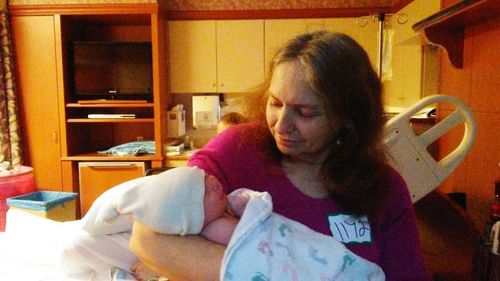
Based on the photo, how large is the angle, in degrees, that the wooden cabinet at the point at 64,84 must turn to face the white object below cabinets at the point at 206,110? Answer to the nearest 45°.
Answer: approximately 90° to its left

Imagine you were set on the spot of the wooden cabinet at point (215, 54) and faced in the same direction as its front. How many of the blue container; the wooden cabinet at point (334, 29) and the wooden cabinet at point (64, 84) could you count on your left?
1

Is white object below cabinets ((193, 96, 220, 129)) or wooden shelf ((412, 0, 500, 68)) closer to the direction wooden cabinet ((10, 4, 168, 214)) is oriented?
the wooden shelf

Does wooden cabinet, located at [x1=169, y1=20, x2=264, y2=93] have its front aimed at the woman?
yes

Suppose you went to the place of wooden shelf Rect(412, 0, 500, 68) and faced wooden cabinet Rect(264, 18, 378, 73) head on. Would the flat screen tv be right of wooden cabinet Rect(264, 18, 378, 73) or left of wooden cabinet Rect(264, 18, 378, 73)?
left

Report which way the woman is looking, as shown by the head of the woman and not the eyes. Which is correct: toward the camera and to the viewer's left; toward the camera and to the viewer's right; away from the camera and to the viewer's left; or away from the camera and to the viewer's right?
toward the camera and to the viewer's left

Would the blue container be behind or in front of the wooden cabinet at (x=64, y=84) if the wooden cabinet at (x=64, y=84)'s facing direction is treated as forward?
in front

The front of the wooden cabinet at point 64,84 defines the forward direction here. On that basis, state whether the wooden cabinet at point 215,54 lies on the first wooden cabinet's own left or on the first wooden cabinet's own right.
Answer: on the first wooden cabinet's own left

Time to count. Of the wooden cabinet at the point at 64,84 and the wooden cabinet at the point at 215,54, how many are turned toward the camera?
2

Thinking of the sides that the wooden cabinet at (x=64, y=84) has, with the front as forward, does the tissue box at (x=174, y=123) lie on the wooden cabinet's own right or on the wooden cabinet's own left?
on the wooden cabinet's own left

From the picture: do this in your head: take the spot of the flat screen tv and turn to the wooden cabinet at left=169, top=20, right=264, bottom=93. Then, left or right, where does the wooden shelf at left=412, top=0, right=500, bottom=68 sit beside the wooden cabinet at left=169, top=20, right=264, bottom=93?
right

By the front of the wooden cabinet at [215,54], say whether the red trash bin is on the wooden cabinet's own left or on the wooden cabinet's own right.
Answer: on the wooden cabinet's own right

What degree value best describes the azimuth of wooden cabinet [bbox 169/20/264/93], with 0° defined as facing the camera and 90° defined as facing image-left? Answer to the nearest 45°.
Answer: approximately 0°
